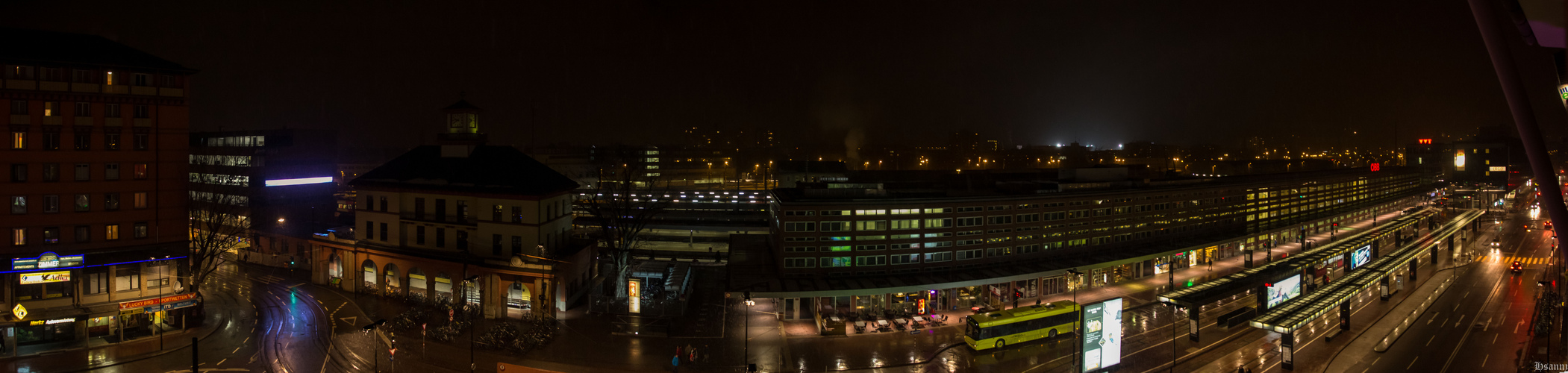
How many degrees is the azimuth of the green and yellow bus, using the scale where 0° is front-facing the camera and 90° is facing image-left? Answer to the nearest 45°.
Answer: approximately 45°

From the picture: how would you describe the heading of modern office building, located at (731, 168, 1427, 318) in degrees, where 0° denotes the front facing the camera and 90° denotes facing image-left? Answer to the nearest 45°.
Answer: approximately 315°

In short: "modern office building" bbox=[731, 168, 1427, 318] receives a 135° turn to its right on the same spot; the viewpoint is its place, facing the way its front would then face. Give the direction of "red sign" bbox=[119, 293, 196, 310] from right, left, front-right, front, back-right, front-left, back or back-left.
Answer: front-left

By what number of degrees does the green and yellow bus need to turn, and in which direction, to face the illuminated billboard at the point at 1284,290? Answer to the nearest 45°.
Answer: approximately 180°

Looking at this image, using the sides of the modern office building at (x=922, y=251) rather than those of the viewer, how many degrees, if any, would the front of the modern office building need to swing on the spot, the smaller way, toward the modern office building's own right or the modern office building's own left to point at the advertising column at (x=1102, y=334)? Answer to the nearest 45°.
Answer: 0° — it already faces it

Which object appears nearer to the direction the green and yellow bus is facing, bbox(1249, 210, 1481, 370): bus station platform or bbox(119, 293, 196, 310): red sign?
the red sign

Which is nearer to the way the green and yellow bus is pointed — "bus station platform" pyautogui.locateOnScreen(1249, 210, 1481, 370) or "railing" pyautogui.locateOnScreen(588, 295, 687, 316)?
the railing

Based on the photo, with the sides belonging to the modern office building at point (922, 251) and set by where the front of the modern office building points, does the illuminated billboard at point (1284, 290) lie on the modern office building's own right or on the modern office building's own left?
on the modern office building's own left

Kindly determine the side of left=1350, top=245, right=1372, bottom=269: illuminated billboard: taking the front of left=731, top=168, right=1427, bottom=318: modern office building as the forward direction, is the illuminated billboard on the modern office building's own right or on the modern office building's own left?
on the modern office building's own left

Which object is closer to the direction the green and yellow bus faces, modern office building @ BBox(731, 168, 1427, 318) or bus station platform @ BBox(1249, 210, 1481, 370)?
the modern office building

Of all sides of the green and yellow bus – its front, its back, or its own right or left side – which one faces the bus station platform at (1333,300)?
back

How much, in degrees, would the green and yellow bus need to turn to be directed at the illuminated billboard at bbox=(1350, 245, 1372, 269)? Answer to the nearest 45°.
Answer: approximately 180°

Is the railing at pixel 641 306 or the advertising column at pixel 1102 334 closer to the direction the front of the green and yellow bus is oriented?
the railing

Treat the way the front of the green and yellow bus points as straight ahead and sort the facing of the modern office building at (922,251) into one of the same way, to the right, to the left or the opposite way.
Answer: to the left

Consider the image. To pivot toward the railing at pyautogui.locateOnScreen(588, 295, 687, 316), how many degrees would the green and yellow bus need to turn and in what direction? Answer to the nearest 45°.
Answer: approximately 45° to its right
